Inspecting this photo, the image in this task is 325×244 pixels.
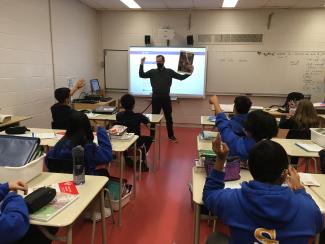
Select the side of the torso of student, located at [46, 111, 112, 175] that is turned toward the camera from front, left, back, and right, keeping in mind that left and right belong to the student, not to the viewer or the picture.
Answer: back

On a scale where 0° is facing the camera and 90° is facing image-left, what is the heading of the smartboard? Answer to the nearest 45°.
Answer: approximately 0°

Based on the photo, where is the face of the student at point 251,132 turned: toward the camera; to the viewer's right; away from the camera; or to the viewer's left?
away from the camera

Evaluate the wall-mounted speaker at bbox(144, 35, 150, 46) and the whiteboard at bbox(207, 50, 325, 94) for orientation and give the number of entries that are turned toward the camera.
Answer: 2

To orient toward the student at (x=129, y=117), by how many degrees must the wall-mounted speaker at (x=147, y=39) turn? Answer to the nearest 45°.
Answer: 0° — it already faces them

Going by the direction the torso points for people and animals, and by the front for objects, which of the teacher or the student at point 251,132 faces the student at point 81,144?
the teacher

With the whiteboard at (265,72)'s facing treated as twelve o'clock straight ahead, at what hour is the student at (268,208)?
The student is roughly at 12 o'clock from the whiteboard.

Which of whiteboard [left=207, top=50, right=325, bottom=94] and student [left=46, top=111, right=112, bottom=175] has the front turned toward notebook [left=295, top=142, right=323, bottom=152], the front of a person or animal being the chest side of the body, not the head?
the whiteboard

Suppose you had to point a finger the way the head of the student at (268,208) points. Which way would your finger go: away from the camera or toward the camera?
away from the camera

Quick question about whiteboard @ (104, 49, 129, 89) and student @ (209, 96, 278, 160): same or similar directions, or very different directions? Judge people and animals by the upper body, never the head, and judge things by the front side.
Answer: very different directions

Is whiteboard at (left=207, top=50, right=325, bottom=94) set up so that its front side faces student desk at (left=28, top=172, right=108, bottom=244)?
yes

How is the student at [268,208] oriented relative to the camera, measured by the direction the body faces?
away from the camera

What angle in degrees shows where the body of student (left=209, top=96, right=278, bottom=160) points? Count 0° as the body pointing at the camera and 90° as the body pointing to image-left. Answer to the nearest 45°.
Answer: approximately 180°

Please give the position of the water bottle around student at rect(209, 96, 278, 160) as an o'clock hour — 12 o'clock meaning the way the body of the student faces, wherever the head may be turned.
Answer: The water bottle is roughly at 8 o'clock from the student.

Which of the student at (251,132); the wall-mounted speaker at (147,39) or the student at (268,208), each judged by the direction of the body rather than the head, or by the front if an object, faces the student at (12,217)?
the wall-mounted speaker

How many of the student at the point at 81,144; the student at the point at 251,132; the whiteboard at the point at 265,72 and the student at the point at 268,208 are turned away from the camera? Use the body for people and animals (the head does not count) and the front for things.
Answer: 3
